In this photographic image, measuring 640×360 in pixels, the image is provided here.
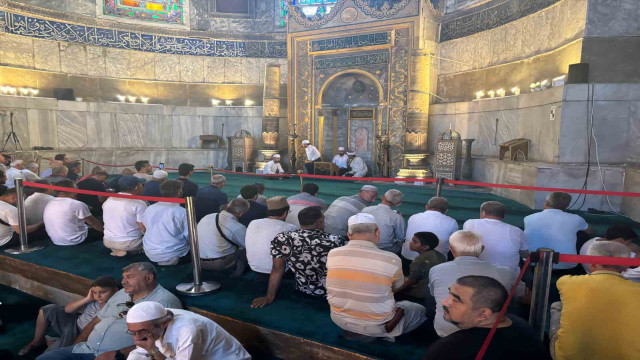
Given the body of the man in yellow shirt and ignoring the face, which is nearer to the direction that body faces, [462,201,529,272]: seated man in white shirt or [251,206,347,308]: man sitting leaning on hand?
the seated man in white shirt

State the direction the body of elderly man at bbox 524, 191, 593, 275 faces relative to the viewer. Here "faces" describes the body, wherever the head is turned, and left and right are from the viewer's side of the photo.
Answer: facing away from the viewer

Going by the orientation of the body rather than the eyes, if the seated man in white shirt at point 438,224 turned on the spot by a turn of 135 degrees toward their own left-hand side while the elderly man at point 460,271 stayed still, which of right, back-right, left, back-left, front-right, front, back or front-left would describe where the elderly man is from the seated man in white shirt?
front-left

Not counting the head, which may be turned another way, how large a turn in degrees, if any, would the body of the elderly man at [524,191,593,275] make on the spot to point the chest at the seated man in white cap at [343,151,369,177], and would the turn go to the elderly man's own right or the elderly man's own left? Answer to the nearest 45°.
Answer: approximately 45° to the elderly man's own left

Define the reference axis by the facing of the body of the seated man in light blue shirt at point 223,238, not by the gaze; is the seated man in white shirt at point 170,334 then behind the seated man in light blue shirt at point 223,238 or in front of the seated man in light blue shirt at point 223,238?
behind

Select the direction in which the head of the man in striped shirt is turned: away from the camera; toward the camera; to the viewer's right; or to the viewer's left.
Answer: away from the camera

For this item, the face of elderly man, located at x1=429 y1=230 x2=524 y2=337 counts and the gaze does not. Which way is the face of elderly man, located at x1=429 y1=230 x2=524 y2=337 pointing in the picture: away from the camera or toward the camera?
away from the camera
